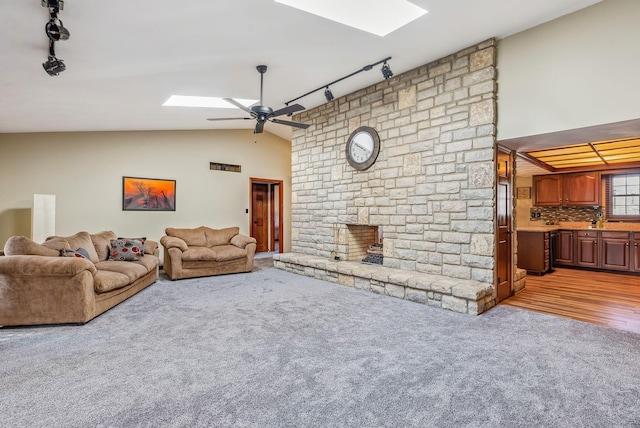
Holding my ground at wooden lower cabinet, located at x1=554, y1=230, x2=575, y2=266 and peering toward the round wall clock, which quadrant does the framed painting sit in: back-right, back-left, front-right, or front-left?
front-right

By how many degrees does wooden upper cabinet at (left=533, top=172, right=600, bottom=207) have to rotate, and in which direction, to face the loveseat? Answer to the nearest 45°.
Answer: approximately 45° to its right

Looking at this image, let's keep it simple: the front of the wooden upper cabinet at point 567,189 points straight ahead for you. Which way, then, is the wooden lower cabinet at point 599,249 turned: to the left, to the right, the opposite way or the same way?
the same way

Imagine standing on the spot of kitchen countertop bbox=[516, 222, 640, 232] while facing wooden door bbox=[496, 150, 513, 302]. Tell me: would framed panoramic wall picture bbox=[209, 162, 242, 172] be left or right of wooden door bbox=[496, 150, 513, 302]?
right

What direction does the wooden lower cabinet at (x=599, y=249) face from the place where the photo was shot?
facing the viewer

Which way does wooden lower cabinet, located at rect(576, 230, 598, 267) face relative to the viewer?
toward the camera

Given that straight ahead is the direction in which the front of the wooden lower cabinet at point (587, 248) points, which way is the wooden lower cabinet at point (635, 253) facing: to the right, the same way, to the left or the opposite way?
the same way

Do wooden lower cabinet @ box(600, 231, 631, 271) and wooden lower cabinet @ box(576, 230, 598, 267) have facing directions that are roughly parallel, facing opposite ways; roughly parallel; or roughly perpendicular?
roughly parallel

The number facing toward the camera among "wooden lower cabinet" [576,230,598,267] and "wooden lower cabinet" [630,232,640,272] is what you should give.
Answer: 2

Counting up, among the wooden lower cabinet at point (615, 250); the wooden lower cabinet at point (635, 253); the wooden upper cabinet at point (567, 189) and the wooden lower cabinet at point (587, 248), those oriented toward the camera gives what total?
4

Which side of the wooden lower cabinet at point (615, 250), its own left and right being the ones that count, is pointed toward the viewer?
front

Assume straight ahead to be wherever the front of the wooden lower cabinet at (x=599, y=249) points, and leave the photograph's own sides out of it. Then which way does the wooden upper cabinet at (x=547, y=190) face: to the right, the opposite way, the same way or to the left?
the same way

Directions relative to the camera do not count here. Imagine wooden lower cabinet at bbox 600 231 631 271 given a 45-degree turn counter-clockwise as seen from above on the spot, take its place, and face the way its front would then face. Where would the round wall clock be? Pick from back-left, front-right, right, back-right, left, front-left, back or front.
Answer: right

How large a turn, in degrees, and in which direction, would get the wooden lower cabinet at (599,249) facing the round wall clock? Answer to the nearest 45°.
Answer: approximately 45° to its right

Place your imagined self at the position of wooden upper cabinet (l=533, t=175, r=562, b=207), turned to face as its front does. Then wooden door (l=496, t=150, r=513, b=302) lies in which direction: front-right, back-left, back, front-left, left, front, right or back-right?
front

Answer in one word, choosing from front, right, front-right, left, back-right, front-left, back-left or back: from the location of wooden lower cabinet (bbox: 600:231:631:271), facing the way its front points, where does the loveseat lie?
front-right

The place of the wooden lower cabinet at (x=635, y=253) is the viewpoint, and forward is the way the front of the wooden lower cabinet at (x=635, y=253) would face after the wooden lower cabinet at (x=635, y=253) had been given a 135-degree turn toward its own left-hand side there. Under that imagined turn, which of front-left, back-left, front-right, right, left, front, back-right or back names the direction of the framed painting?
back

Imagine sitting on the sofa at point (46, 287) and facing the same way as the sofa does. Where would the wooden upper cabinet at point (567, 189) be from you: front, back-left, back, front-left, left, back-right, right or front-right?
front-left
